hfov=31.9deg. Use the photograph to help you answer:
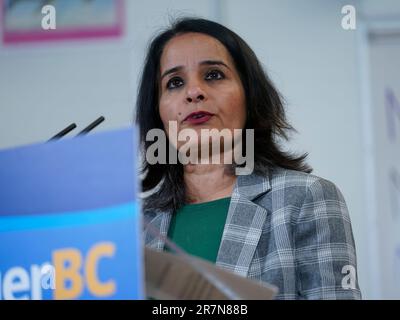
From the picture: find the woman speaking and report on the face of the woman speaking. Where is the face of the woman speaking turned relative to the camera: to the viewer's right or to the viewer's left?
to the viewer's left

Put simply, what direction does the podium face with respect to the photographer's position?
facing the viewer and to the left of the viewer

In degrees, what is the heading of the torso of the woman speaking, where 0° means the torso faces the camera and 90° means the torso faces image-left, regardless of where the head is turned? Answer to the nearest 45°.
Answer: approximately 45°

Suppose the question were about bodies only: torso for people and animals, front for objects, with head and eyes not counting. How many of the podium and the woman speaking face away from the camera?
0
